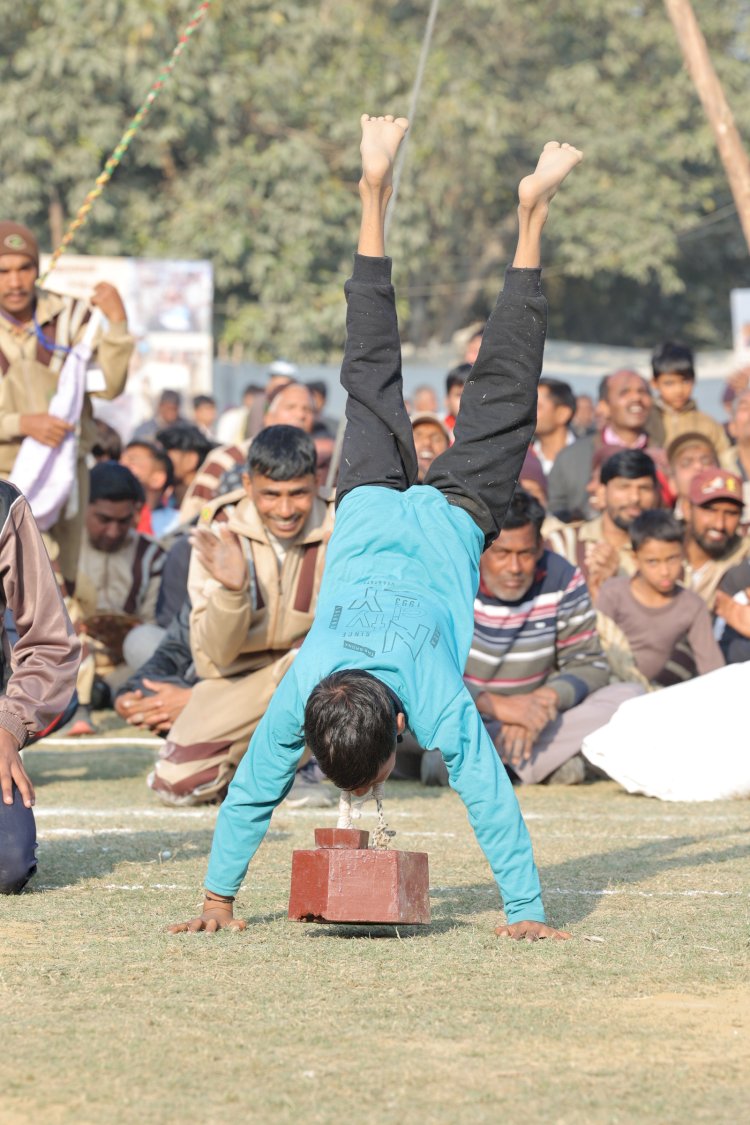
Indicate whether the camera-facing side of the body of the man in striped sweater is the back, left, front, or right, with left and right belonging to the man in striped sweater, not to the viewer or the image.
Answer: front

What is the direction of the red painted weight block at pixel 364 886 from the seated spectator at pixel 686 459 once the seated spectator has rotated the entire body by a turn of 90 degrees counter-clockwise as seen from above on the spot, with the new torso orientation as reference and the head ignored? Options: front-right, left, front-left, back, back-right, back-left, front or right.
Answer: right

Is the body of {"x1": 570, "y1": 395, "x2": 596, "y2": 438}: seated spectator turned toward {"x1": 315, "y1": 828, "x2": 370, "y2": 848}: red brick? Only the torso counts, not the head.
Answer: yes

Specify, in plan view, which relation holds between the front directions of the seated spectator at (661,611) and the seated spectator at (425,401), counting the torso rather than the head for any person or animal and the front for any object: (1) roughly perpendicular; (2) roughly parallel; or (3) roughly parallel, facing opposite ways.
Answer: roughly parallel

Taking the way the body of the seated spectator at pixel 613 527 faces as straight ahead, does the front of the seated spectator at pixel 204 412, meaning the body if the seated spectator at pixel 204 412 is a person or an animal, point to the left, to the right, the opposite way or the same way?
the same way

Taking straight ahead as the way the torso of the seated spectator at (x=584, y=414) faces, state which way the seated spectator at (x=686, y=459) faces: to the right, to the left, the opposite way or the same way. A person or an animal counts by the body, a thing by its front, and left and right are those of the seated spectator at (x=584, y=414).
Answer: the same way

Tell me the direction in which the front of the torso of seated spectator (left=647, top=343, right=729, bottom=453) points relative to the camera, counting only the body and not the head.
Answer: toward the camera

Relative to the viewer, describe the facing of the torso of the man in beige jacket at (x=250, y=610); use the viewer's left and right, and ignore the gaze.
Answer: facing the viewer

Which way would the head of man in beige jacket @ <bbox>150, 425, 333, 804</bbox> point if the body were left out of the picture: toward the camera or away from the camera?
toward the camera

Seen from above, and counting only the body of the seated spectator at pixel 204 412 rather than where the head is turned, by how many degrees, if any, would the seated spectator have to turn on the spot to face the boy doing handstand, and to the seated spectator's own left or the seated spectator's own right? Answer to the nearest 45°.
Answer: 0° — they already face them

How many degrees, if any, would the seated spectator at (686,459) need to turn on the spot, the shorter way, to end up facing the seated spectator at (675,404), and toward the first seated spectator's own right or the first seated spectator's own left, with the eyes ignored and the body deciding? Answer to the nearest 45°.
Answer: approximately 180°

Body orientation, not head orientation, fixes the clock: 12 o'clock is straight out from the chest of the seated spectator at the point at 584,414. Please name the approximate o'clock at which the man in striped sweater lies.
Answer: The man in striped sweater is roughly at 12 o'clock from the seated spectator.
